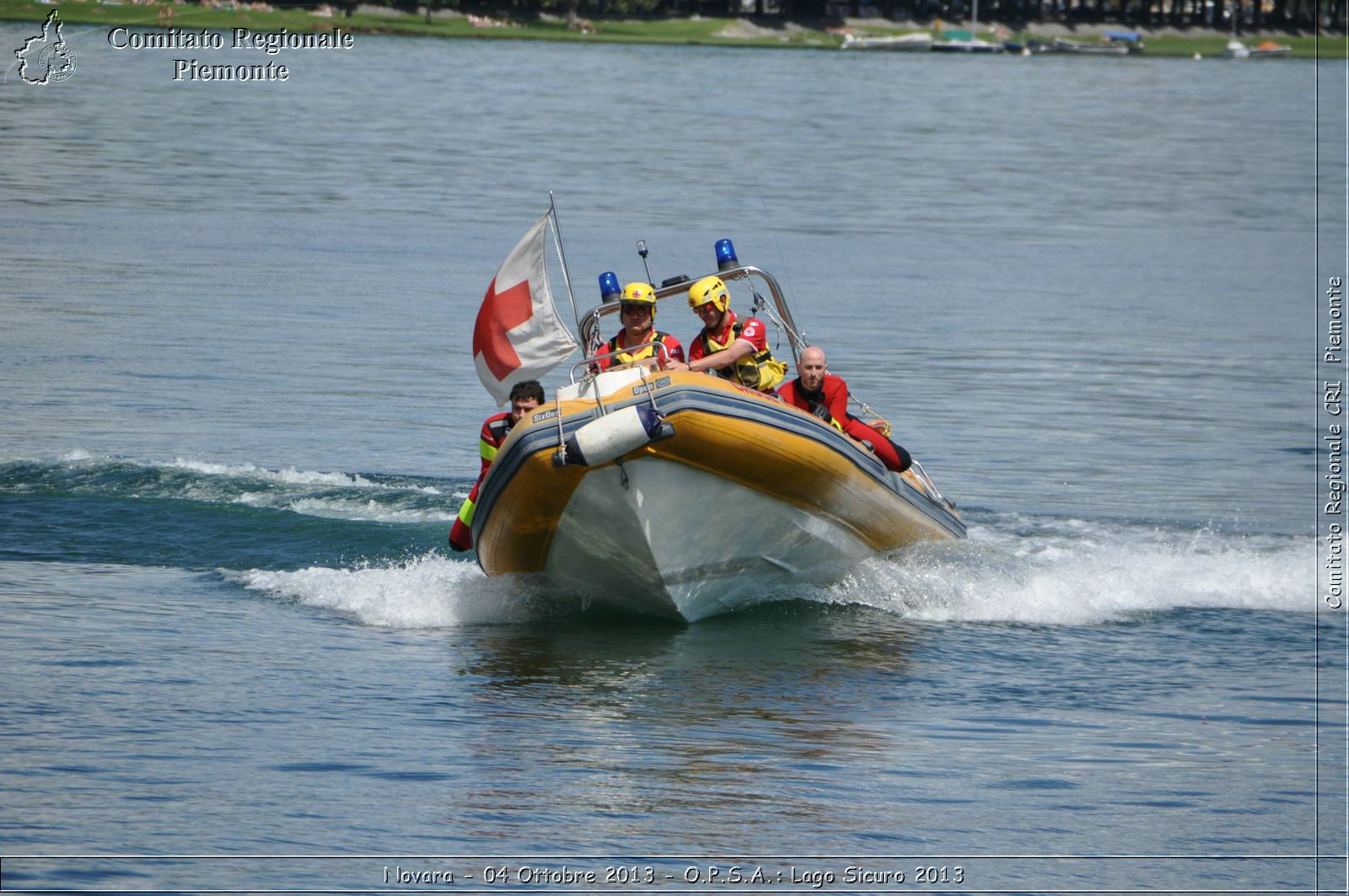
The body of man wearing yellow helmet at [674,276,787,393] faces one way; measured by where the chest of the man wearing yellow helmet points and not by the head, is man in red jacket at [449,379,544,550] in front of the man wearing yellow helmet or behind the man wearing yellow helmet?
in front

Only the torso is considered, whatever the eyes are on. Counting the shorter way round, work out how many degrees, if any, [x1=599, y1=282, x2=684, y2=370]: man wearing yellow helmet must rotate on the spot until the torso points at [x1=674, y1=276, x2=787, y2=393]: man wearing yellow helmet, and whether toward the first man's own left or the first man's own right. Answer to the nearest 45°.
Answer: approximately 135° to the first man's own left

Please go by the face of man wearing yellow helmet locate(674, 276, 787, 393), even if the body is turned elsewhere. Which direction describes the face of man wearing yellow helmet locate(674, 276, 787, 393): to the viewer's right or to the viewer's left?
to the viewer's left

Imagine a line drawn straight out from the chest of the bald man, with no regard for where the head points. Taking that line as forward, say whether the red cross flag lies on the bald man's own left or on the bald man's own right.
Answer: on the bald man's own right

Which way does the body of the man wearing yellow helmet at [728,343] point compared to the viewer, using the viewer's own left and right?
facing the viewer and to the left of the viewer

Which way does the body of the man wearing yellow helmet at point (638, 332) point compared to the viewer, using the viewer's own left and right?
facing the viewer

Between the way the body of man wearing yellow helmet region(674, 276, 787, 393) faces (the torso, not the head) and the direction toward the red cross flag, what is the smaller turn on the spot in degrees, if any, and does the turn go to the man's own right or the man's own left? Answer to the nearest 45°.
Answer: approximately 45° to the man's own right

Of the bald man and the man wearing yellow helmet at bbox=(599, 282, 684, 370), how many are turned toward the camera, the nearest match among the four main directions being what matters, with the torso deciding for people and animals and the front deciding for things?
2

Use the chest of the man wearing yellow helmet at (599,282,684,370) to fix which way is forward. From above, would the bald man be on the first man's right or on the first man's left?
on the first man's left

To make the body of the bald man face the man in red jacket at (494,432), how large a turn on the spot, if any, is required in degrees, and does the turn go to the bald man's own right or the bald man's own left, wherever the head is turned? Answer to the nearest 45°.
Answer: approximately 90° to the bald man's own right

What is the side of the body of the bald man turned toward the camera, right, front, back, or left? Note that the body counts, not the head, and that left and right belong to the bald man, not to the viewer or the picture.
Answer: front
